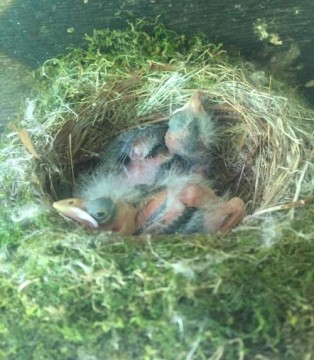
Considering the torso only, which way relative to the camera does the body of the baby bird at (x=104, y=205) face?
to the viewer's left

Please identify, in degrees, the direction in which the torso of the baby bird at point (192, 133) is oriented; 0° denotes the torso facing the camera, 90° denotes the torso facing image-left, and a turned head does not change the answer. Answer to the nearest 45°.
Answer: approximately 180°
